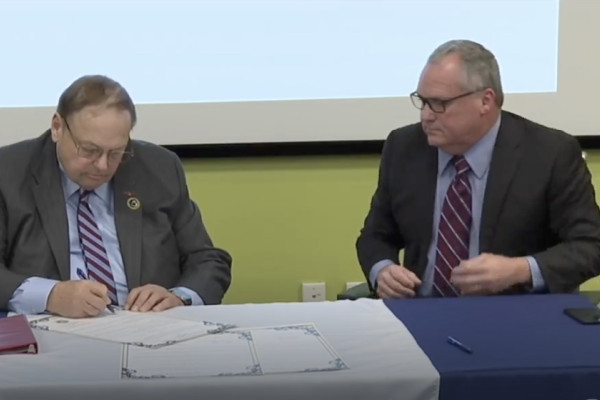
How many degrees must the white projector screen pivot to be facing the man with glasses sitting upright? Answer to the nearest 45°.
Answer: approximately 45° to its left

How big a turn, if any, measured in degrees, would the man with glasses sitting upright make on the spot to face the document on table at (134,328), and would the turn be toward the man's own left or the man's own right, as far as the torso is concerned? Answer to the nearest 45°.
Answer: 0° — they already face it

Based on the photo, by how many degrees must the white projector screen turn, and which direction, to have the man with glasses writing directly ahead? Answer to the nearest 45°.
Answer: approximately 45° to its right

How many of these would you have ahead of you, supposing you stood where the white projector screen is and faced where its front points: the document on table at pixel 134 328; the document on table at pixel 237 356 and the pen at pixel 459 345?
3

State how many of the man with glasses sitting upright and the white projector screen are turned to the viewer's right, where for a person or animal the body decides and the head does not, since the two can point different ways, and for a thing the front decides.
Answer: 0

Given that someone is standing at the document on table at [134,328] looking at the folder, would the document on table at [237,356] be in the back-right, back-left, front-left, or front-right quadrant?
back-left

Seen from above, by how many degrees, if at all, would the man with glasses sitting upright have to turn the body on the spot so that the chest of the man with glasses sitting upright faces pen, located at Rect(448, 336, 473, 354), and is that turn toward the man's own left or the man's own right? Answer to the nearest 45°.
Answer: approximately 45° to the man's own left

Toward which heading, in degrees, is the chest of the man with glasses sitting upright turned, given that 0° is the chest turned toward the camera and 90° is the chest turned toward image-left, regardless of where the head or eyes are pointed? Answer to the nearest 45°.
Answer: approximately 45°

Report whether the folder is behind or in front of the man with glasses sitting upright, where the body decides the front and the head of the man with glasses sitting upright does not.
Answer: in front

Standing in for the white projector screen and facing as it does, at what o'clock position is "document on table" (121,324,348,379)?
The document on table is roughly at 12 o'clock from the white projector screen.
